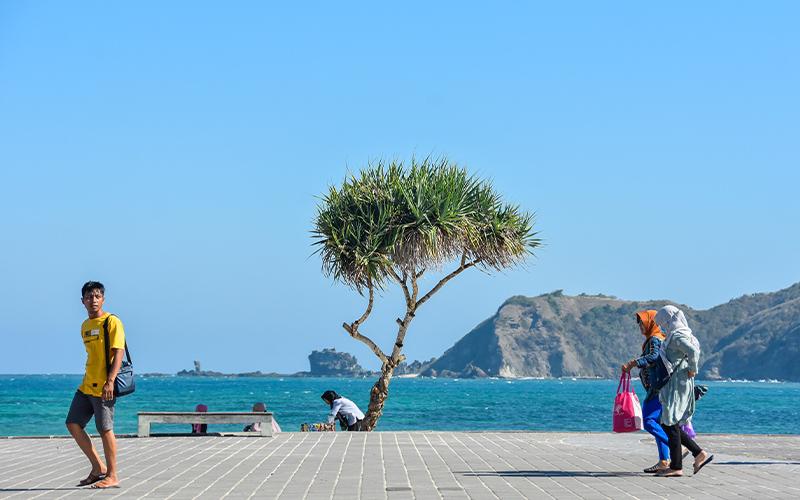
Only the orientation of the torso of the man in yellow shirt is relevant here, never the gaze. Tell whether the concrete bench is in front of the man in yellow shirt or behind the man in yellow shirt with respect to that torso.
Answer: behind

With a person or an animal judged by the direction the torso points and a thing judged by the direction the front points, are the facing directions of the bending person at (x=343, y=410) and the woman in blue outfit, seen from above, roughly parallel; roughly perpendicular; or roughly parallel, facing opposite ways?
roughly parallel

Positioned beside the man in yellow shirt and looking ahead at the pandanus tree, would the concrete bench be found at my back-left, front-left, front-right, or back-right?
front-left

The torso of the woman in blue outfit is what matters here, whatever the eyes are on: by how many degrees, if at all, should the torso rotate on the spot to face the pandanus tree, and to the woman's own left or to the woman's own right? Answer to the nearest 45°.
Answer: approximately 45° to the woman's own right

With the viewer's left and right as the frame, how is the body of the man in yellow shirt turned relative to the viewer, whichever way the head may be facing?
facing the viewer and to the left of the viewer

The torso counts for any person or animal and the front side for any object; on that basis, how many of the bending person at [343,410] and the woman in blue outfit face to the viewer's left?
2

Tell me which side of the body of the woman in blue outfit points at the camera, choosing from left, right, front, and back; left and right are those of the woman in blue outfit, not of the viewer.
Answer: left

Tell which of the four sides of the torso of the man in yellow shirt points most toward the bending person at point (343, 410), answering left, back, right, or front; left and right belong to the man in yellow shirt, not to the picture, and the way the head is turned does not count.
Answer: back

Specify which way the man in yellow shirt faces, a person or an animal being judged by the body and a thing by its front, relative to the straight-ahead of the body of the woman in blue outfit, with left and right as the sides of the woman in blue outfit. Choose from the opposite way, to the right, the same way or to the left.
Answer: to the left
